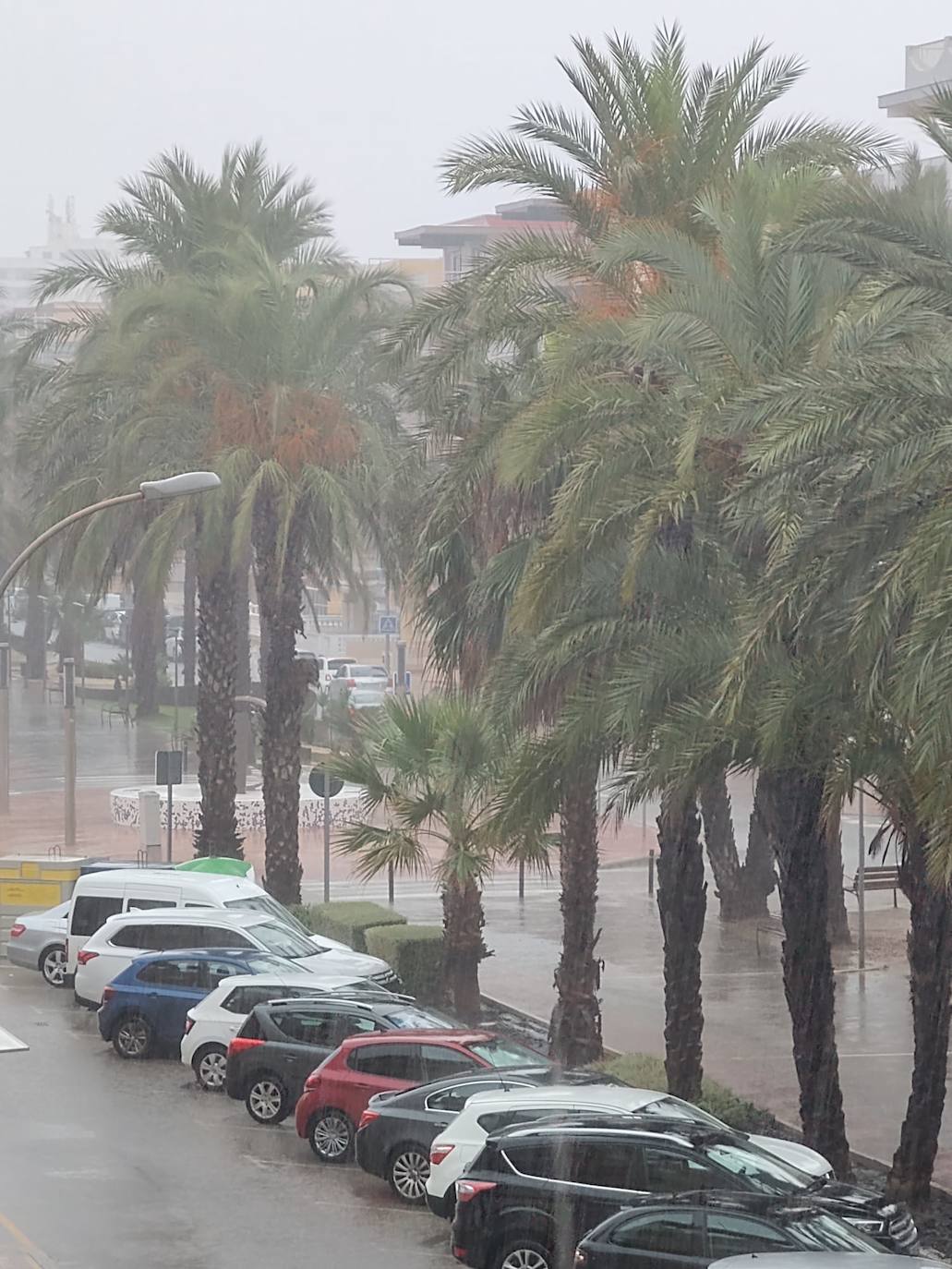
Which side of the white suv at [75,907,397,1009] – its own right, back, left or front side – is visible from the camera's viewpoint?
right

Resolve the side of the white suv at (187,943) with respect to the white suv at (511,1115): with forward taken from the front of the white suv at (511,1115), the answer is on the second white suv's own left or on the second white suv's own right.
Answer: on the second white suv's own left

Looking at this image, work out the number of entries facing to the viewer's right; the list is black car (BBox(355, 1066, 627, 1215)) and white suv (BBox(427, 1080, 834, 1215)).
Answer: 2

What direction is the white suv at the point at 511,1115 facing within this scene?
to the viewer's right

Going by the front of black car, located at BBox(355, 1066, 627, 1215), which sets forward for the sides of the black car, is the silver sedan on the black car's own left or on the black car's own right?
on the black car's own left

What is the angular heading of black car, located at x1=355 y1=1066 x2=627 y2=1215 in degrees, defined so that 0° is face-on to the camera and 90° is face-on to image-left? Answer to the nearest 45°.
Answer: approximately 270°

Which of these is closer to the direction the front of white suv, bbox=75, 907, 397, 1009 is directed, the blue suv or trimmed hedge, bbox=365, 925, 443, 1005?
the trimmed hedge
